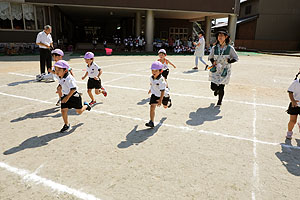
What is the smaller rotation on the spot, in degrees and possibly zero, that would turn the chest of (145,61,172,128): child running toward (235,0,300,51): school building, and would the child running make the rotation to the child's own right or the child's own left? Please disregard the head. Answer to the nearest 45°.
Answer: approximately 180°

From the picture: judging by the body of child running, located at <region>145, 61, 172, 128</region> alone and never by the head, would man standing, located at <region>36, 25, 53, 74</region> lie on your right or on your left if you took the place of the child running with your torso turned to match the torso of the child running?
on your right

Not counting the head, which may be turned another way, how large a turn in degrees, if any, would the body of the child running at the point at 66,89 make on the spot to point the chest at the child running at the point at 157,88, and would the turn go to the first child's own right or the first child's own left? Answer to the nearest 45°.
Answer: approximately 135° to the first child's own left

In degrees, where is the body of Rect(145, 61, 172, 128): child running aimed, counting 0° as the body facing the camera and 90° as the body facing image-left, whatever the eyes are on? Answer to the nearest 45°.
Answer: approximately 45°

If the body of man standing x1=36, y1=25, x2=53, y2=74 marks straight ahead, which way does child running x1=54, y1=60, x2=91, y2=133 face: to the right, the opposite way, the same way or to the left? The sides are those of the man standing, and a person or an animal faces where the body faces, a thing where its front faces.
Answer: to the right

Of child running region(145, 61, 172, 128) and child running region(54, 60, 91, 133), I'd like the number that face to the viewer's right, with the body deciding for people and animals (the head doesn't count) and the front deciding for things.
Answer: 0

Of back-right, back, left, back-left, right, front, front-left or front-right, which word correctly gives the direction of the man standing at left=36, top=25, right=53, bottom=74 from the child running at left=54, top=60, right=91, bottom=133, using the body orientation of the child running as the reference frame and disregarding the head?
back-right

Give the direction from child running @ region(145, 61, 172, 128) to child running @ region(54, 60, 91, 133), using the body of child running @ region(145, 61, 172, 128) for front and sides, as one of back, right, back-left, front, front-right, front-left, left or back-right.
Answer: front-right

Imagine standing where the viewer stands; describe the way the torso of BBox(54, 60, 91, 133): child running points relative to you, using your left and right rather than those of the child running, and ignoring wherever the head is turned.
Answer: facing the viewer and to the left of the viewer

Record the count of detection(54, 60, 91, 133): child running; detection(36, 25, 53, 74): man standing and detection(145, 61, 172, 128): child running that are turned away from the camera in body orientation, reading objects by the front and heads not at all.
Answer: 0

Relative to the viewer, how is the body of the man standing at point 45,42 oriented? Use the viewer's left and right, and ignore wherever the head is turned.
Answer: facing the viewer and to the right of the viewer

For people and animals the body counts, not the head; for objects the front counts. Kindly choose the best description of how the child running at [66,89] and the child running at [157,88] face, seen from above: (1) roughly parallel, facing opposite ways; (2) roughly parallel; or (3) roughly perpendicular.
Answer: roughly parallel

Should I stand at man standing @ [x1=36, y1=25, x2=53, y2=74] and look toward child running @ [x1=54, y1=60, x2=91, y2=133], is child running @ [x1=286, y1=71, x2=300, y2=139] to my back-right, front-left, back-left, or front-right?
front-left
